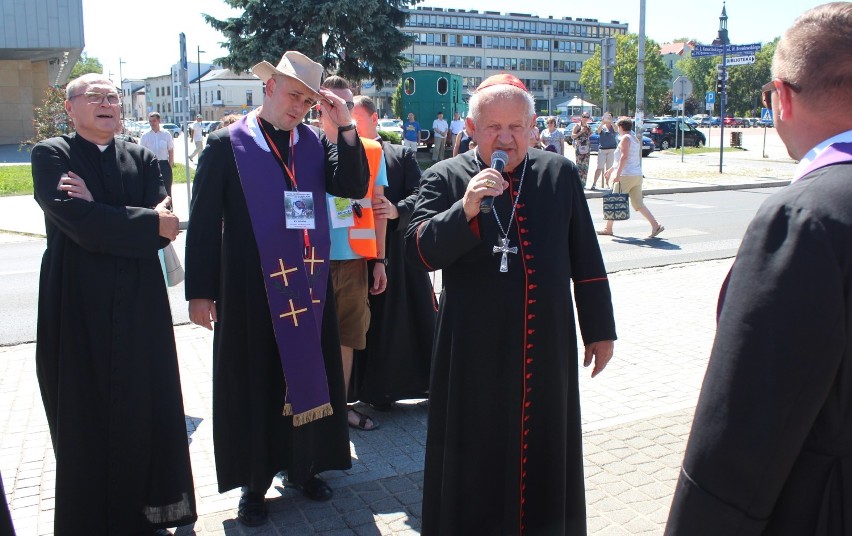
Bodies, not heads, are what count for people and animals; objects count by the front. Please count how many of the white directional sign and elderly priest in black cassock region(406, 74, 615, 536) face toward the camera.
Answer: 2

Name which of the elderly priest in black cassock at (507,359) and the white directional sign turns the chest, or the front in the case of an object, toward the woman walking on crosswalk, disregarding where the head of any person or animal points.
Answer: the white directional sign

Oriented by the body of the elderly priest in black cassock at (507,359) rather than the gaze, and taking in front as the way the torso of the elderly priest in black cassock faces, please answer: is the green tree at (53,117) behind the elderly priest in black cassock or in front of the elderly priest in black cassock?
behind

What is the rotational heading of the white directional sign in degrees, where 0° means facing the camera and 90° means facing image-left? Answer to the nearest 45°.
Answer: approximately 0°

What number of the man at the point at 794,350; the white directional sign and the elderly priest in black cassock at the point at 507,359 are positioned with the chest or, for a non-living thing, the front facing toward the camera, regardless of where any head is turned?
2

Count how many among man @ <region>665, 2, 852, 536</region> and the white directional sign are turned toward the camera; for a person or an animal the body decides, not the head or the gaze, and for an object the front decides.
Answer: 1

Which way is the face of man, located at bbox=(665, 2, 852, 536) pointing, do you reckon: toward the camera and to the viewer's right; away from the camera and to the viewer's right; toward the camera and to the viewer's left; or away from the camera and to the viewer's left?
away from the camera and to the viewer's left

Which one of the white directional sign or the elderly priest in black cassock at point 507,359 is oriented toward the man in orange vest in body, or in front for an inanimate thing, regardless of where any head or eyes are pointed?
the white directional sign

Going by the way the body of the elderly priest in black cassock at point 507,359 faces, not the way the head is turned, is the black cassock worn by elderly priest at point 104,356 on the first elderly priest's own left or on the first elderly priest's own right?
on the first elderly priest's own right

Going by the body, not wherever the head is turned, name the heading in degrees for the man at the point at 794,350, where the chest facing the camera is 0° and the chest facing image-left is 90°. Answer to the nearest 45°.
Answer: approximately 135°

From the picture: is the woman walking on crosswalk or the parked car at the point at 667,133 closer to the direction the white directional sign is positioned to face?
the woman walking on crosswalk

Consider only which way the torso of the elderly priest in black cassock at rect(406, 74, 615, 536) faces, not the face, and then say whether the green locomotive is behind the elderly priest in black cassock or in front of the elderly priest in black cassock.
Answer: behind
